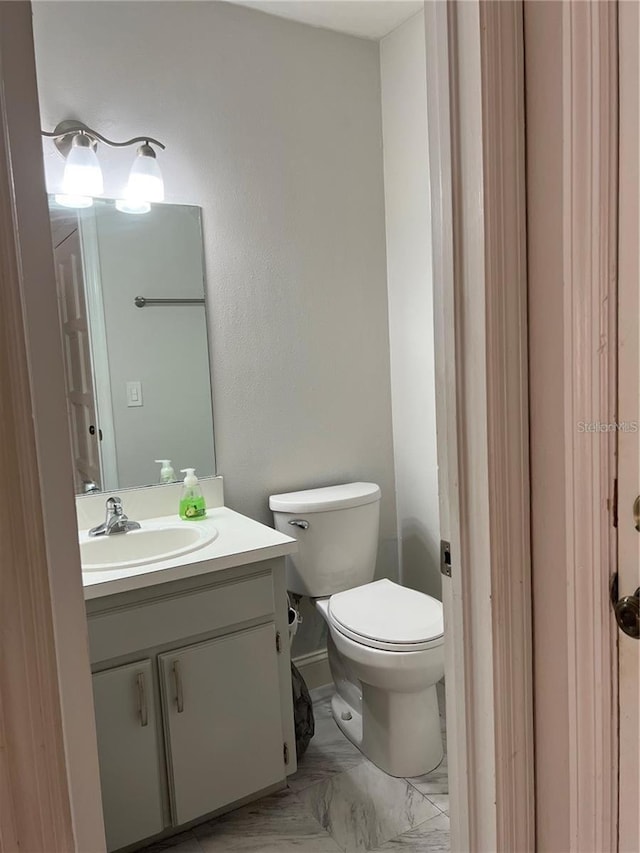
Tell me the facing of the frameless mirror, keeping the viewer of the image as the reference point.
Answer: facing the viewer and to the right of the viewer

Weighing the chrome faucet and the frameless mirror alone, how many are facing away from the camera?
0

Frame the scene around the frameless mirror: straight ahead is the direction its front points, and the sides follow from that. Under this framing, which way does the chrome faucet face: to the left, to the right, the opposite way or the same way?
the same way

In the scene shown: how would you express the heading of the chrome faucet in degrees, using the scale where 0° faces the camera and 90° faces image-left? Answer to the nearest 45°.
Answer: approximately 315°
